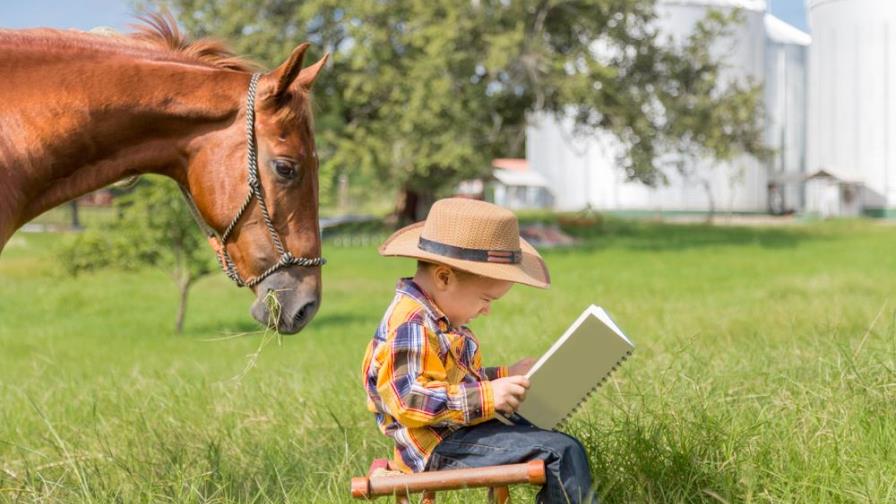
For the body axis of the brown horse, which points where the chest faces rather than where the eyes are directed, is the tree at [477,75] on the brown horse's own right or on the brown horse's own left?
on the brown horse's own left

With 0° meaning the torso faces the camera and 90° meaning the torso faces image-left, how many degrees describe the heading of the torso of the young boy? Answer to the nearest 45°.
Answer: approximately 270°

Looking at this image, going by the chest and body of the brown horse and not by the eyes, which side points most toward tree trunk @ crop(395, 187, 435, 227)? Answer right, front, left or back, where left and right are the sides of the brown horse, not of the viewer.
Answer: left

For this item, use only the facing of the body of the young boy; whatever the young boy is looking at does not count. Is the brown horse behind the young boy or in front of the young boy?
behind

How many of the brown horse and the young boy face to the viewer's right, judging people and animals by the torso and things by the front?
2

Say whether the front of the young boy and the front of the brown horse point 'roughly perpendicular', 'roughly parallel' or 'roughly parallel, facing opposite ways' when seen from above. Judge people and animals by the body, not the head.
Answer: roughly parallel

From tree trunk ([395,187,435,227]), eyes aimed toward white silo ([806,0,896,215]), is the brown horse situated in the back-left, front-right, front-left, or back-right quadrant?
back-right

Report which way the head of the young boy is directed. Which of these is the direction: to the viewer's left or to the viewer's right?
to the viewer's right

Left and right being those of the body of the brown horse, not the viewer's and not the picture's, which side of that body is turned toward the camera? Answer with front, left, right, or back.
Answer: right

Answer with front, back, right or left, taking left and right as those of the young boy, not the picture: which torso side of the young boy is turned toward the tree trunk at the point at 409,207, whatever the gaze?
left

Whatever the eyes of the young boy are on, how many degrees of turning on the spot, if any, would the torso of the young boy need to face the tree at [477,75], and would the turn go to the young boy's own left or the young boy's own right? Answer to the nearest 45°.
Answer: approximately 90° to the young boy's own left

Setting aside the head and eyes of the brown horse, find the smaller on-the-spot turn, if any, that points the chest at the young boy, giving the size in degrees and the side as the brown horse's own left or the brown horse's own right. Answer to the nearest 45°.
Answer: approximately 45° to the brown horse's own right
